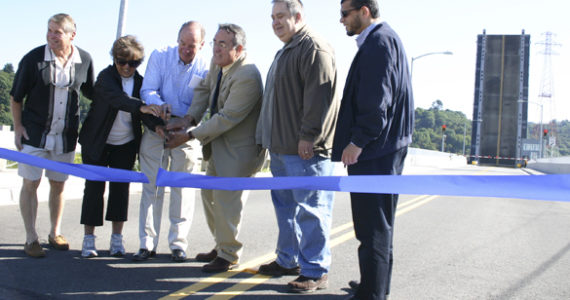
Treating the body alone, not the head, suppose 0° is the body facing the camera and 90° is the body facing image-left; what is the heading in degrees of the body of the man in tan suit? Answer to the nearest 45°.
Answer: approximately 45°

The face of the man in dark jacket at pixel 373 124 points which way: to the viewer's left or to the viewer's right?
to the viewer's left

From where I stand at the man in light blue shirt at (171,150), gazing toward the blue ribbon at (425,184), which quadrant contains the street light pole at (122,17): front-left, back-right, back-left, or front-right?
back-left

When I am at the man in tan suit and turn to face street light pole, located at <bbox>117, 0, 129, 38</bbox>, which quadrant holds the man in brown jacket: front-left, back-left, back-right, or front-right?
back-right

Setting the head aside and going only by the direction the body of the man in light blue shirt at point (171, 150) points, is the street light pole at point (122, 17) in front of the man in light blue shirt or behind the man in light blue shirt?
behind

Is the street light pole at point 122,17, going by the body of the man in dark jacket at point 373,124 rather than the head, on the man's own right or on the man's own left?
on the man's own right

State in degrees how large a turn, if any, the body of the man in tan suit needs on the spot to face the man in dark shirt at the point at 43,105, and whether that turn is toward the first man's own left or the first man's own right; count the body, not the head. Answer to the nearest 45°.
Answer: approximately 45° to the first man's own right

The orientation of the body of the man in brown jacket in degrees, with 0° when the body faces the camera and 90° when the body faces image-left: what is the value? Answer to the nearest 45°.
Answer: approximately 45°
